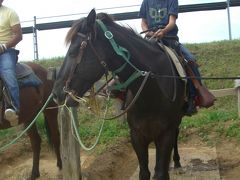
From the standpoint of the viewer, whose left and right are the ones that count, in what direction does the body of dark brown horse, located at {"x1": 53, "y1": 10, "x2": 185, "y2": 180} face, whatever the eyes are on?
facing the viewer and to the left of the viewer

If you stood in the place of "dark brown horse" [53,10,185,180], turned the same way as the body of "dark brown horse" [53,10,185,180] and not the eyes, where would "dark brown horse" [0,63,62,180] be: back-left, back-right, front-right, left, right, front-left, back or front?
right
